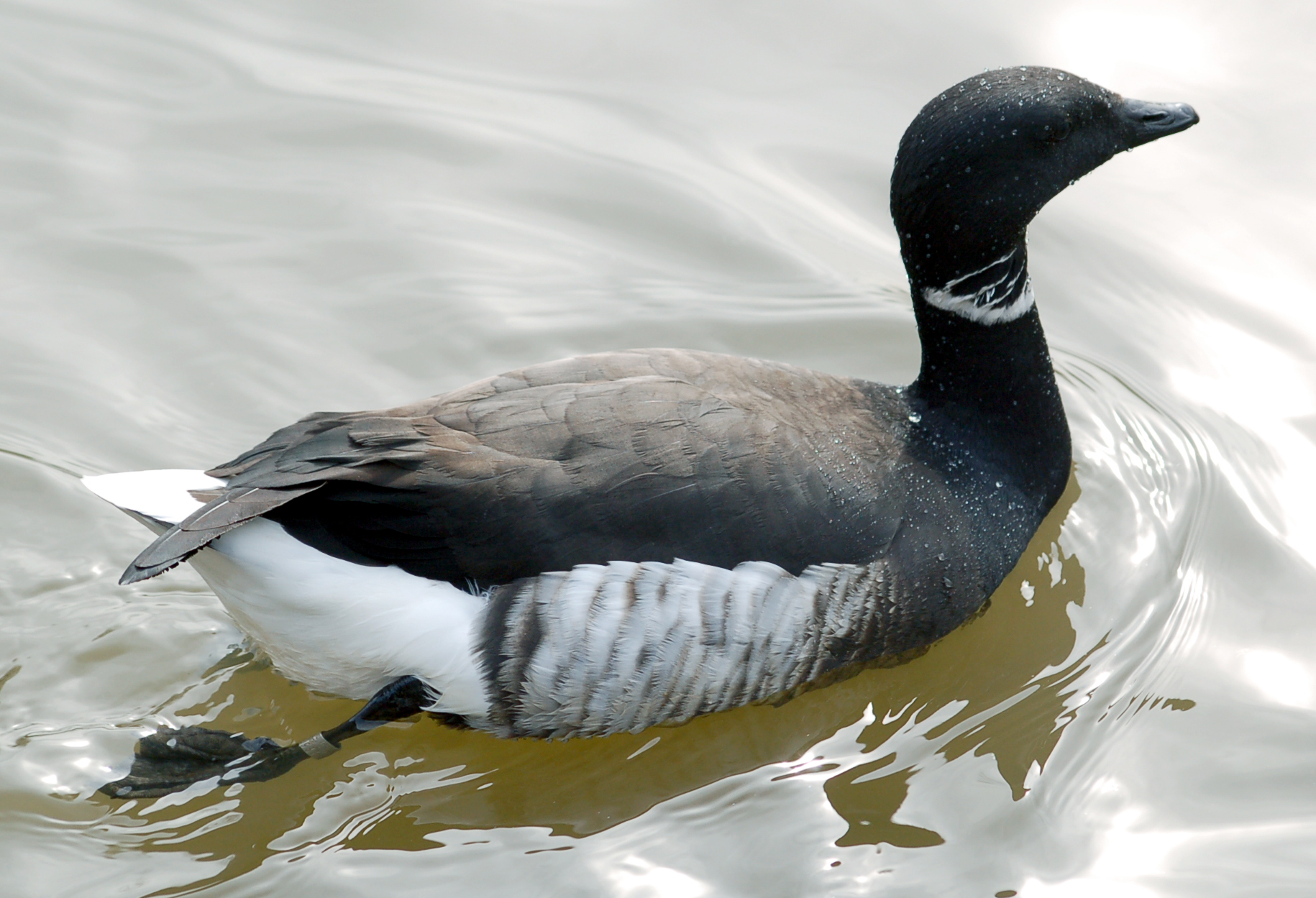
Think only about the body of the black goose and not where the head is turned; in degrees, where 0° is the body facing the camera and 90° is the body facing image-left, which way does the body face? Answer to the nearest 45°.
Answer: approximately 270°
